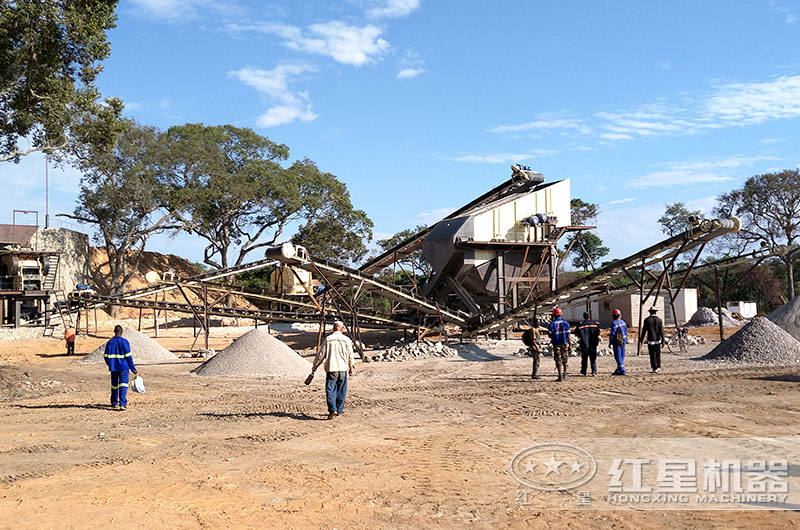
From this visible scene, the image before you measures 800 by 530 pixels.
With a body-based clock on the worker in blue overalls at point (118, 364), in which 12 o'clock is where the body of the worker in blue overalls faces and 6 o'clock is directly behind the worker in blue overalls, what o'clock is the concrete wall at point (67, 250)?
The concrete wall is roughly at 12 o'clock from the worker in blue overalls.

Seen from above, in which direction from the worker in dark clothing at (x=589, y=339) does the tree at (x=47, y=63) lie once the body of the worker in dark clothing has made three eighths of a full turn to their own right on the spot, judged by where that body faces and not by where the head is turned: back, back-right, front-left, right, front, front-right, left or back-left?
back-right

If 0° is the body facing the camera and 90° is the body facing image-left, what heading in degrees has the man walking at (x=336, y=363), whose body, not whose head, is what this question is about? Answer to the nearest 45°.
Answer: approximately 180°

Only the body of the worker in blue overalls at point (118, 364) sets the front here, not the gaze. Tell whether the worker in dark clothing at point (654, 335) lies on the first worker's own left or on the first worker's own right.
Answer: on the first worker's own right

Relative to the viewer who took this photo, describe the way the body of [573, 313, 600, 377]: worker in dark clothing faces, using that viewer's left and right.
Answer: facing away from the viewer

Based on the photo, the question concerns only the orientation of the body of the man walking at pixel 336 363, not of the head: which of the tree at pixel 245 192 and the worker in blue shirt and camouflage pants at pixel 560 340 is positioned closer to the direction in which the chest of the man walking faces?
the tree
